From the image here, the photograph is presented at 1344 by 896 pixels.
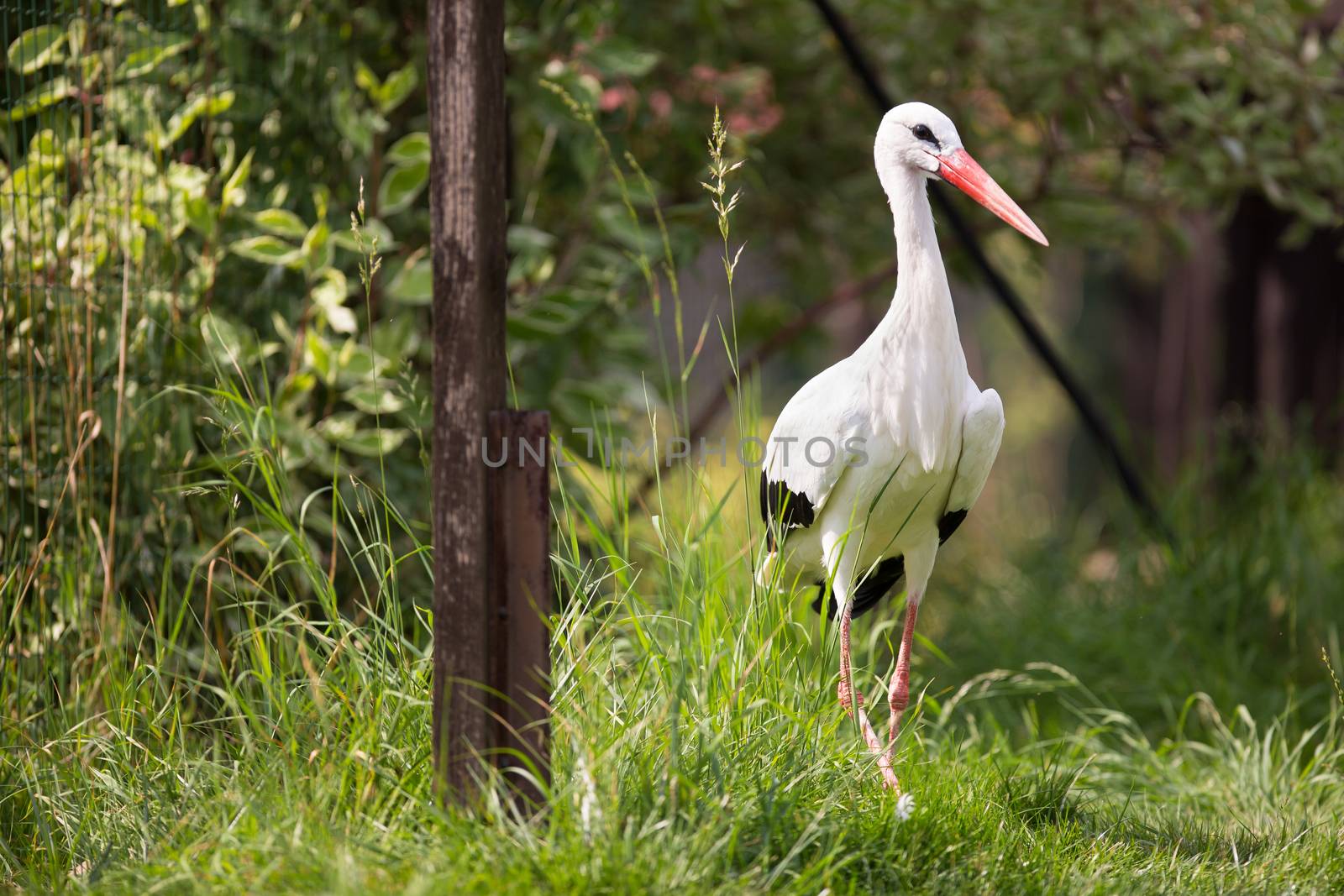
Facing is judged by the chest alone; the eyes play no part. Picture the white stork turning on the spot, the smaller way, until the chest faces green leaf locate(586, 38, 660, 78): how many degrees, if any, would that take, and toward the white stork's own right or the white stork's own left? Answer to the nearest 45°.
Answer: approximately 180°

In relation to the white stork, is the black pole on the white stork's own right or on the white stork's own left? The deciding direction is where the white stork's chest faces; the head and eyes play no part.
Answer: on the white stork's own left

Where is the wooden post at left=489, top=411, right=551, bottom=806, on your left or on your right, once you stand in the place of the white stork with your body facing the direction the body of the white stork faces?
on your right

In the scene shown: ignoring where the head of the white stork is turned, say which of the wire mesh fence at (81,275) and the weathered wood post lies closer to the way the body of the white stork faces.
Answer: the weathered wood post

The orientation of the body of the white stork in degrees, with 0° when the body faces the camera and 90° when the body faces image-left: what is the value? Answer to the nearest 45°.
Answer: approximately 315°

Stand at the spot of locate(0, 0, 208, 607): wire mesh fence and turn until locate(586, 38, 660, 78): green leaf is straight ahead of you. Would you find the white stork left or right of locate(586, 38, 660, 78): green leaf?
right

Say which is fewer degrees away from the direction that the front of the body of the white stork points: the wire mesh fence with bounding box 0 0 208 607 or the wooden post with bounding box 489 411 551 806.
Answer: the wooden post

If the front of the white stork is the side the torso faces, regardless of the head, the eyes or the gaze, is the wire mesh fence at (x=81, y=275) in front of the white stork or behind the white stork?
behind
